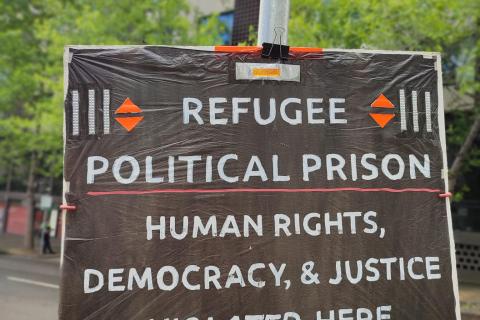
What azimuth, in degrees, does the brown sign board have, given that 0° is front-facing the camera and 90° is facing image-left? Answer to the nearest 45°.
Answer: approximately 0°
